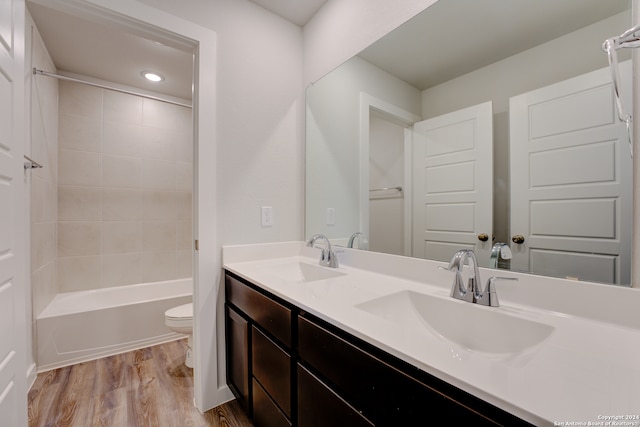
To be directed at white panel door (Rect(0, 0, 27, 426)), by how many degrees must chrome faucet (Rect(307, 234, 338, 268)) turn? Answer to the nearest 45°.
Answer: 0° — it already faces it

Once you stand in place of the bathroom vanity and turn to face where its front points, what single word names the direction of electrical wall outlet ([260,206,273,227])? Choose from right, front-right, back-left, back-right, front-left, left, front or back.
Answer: right

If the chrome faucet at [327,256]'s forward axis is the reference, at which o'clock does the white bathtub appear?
The white bathtub is roughly at 2 o'clock from the chrome faucet.

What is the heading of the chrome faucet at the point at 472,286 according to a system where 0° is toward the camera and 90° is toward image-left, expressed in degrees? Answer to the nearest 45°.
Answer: approximately 45°

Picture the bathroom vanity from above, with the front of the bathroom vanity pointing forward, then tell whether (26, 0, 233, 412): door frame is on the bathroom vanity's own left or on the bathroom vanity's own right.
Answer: on the bathroom vanity's own right

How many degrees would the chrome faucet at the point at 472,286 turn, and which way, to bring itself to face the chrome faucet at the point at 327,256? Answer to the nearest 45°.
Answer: approximately 90° to its right

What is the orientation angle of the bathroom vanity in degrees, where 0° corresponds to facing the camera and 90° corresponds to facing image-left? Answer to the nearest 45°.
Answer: approximately 45°

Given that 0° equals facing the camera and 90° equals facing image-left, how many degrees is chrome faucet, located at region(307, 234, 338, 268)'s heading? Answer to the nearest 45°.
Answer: approximately 45°

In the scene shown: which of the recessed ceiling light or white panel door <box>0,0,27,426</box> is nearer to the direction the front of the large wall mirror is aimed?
the white panel door

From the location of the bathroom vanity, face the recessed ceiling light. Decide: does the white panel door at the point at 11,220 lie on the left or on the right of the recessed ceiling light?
left

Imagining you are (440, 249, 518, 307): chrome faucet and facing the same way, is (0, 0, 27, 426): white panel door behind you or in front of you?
in front

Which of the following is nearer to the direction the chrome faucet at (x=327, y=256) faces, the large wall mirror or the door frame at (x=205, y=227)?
the door frame

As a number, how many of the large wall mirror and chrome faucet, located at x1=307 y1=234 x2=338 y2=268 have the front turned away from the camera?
0

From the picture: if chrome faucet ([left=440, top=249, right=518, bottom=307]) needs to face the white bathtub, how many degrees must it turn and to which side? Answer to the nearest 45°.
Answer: approximately 45° to its right

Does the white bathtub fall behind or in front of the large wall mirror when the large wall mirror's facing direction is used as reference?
in front
